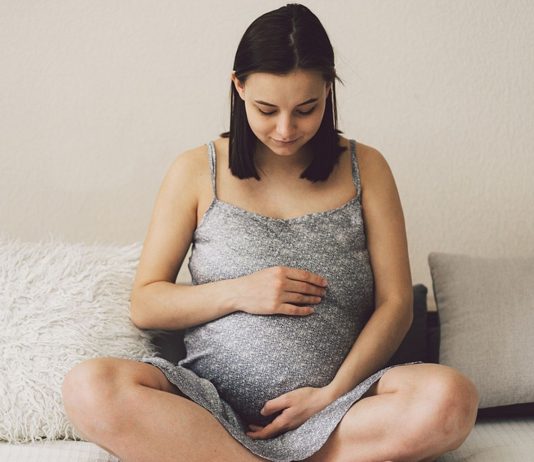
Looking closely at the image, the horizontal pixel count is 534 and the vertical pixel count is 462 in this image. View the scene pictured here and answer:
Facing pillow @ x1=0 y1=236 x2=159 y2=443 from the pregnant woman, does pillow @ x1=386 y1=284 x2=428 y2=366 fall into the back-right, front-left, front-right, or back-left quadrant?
back-right

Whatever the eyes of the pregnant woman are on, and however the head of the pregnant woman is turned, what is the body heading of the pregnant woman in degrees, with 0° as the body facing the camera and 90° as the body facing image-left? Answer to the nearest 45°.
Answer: approximately 0°
